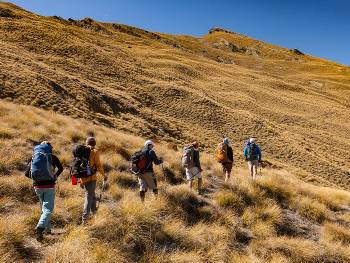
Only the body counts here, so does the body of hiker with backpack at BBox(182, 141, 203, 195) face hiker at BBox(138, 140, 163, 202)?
no

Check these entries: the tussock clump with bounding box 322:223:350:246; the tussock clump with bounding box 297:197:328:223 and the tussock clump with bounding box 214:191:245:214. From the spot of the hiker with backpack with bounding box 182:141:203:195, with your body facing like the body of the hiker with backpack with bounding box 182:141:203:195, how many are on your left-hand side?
0

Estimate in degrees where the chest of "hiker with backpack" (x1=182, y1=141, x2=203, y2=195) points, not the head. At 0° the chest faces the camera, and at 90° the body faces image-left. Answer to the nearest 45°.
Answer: approximately 225°

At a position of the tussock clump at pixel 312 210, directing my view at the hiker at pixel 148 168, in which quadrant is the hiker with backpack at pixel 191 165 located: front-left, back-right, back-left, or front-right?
front-right

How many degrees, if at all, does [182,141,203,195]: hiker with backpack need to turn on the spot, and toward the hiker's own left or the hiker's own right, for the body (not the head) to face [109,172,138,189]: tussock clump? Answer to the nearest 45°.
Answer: approximately 135° to the hiker's own left

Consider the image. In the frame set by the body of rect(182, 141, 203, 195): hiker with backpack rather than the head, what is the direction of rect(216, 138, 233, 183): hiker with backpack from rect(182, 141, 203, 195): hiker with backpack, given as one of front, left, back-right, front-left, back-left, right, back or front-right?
front

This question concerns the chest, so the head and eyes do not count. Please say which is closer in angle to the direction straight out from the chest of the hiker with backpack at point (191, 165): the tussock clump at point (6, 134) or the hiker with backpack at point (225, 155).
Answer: the hiker with backpack

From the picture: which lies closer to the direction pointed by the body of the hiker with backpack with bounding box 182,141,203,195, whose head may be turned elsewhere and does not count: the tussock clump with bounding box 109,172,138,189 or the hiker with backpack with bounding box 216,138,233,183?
the hiker with backpack

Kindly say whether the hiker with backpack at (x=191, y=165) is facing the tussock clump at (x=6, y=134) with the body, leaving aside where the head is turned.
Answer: no

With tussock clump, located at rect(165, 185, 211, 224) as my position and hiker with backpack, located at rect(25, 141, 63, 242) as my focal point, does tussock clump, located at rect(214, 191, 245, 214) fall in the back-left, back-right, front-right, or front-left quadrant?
back-left

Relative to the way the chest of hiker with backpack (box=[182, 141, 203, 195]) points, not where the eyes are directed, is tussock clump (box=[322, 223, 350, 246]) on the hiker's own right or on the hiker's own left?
on the hiker's own right

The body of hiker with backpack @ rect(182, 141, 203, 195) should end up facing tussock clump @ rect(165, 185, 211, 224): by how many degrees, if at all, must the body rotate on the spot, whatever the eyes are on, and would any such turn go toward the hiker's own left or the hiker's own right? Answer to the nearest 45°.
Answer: approximately 135° to the hiker's own right

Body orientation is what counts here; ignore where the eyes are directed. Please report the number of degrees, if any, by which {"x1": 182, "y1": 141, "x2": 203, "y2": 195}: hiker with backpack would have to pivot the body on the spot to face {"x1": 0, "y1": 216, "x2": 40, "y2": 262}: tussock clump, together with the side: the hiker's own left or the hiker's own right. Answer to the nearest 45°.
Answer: approximately 180°
